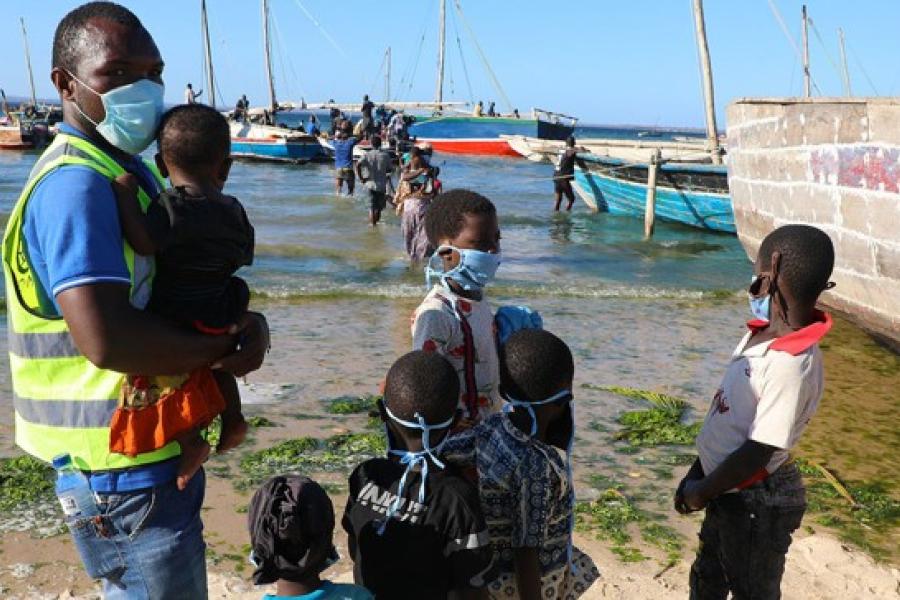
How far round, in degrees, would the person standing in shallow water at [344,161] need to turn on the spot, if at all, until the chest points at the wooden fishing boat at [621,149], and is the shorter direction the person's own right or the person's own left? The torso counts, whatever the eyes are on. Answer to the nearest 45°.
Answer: approximately 90° to the person's own right

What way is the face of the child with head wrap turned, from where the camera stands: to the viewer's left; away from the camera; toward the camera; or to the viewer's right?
away from the camera

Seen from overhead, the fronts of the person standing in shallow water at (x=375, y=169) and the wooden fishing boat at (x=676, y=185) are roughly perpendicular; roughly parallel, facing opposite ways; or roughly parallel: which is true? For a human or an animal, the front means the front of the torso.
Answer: roughly perpendicular

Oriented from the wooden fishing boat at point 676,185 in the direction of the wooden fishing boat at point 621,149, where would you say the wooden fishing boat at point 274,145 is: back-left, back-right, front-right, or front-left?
front-left

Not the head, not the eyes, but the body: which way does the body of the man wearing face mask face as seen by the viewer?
to the viewer's right

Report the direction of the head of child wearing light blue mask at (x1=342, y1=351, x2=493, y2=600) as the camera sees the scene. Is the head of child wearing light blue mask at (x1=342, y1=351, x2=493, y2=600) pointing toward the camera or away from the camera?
away from the camera

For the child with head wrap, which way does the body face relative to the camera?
away from the camera

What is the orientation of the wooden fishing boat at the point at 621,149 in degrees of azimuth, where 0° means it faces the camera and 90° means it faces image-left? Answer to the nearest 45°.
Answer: approximately 90°

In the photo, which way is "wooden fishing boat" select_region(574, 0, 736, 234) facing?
to the viewer's left

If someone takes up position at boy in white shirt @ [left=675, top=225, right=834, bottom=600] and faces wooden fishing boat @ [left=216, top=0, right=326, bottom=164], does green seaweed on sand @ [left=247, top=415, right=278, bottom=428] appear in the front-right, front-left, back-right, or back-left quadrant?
front-left

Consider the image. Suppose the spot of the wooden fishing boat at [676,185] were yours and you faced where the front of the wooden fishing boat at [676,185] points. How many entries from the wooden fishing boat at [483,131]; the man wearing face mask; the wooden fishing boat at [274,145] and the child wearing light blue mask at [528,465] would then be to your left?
2

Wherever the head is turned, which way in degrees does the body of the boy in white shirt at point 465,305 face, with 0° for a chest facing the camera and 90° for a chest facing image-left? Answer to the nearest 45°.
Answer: approximately 315°
